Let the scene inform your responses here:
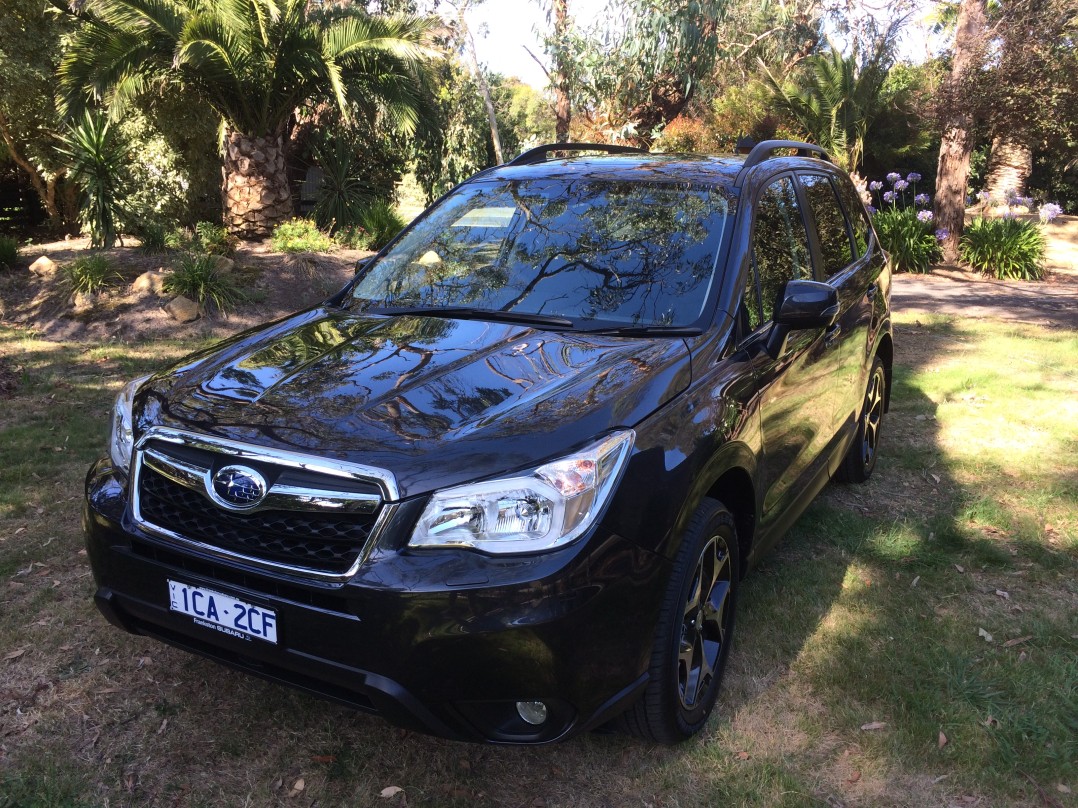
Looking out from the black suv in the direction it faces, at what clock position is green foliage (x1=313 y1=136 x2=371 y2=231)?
The green foliage is roughly at 4 o'clock from the black suv.

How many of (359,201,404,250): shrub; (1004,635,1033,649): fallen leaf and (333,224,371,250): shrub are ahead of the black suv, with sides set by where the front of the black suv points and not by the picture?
0

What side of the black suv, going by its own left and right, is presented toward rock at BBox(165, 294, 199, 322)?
right

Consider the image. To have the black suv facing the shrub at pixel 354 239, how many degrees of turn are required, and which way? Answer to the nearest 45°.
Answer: approximately 135° to its right

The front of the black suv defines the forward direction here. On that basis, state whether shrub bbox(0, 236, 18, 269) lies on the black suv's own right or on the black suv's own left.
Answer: on the black suv's own right

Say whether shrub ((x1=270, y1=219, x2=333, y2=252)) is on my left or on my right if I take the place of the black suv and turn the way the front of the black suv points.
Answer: on my right

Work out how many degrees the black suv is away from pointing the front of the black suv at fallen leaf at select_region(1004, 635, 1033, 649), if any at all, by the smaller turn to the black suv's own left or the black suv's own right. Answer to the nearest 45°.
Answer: approximately 135° to the black suv's own left

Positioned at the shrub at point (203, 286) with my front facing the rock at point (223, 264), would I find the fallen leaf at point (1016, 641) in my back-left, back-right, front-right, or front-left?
back-right

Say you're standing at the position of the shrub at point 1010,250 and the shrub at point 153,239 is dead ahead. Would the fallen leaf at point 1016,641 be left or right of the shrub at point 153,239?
left

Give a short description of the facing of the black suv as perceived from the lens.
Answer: facing the viewer and to the left of the viewer

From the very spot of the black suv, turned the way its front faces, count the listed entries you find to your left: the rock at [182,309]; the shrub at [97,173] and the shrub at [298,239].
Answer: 0
